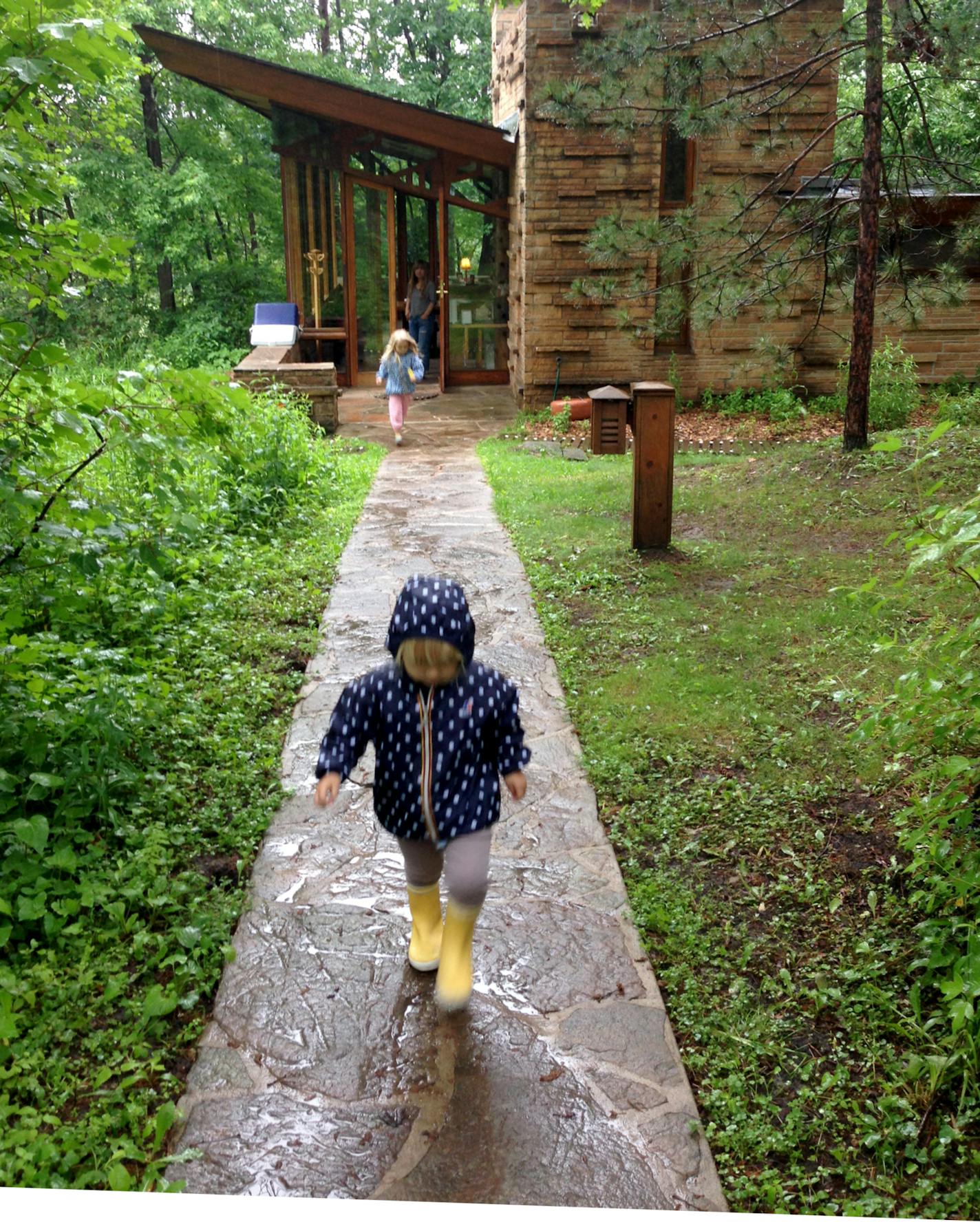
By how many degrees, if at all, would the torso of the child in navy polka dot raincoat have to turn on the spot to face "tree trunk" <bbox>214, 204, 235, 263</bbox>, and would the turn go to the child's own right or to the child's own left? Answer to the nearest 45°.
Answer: approximately 180°

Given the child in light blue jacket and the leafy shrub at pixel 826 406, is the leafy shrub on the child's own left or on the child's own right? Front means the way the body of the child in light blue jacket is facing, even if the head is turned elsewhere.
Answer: on the child's own left

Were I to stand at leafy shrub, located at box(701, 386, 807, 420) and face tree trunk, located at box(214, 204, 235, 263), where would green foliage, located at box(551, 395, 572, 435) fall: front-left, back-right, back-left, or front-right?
front-left

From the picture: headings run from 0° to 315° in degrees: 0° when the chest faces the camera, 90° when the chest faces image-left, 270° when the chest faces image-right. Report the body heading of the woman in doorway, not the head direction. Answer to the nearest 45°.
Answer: approximately 0°

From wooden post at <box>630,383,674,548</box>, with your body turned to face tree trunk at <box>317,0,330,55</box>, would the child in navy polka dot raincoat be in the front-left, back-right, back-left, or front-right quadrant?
back-left

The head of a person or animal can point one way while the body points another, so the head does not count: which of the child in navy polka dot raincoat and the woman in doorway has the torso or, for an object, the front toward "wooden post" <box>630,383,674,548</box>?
the woman in doorway

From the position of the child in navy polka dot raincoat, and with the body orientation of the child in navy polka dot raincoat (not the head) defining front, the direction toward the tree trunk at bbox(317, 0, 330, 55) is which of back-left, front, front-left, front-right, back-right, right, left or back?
back

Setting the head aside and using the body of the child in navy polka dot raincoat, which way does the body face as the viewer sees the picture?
toward the camera

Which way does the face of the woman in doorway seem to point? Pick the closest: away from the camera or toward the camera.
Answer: toward the camera

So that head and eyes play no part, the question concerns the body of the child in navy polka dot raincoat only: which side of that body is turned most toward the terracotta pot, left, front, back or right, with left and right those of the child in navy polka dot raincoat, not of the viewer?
back

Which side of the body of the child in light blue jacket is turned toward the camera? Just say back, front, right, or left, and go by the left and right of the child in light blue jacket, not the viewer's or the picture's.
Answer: front

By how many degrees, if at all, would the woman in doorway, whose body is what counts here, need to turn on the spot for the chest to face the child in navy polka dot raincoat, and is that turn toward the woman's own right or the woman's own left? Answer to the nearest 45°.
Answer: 0° — they already face them

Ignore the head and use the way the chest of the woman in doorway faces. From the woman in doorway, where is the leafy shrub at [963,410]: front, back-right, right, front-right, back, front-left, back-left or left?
front-left

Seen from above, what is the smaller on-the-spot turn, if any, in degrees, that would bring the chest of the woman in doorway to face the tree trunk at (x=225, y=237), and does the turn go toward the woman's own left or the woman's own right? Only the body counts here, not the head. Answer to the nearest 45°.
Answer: approximately 135° to the woman's own right

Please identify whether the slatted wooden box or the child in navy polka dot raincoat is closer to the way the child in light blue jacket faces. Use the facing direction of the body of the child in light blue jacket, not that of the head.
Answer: the child in navy polka dot raincoat

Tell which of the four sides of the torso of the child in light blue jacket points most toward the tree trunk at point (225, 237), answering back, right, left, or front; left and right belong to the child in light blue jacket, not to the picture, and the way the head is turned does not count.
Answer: back

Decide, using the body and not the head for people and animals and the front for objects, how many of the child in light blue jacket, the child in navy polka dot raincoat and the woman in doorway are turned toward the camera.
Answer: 3

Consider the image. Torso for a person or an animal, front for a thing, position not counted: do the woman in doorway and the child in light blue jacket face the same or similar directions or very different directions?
same or similar directions

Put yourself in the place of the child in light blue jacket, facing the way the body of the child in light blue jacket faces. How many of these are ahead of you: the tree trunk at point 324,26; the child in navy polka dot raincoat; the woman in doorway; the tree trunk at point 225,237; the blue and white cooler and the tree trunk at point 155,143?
1

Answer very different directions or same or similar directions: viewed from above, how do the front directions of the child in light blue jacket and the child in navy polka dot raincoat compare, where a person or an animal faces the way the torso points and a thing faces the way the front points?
same or similar directions

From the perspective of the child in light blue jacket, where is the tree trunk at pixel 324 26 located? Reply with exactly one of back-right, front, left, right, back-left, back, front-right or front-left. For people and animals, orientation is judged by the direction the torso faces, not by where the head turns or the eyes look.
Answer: back

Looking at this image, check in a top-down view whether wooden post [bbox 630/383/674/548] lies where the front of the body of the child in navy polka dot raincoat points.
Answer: no
